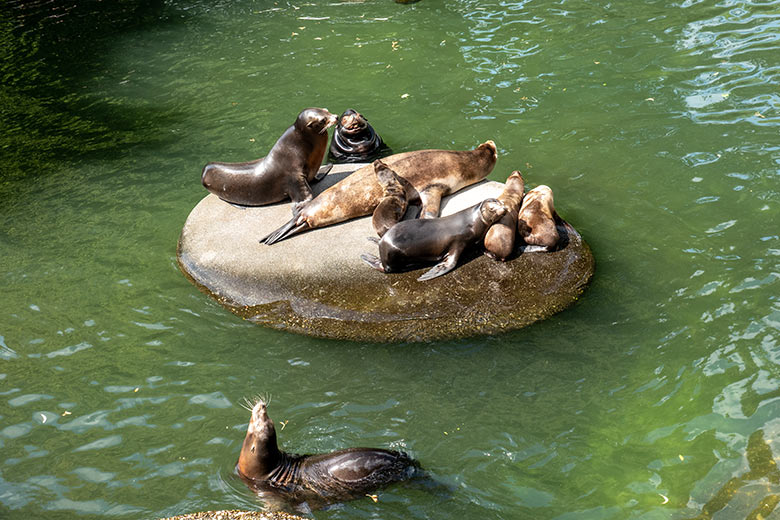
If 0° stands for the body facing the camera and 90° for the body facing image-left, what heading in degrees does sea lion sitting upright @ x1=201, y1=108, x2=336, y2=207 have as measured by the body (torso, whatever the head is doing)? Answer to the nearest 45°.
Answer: approximately 270°

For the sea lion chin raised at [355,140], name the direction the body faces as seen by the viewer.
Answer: toward the camera

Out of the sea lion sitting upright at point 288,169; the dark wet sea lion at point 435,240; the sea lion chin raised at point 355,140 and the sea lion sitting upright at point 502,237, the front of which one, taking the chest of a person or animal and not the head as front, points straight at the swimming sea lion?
the sea lion chin raised

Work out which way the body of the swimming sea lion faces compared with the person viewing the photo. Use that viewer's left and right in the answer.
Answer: facing to the left of the viewer

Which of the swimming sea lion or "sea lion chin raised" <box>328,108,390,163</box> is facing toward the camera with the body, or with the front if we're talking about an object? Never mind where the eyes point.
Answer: the sea lion chin raised

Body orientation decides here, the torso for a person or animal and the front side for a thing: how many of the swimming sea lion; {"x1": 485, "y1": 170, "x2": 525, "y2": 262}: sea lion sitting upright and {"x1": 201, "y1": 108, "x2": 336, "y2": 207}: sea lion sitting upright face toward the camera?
0

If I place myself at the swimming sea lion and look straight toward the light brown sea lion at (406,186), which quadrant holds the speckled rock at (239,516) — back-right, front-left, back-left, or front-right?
back-left

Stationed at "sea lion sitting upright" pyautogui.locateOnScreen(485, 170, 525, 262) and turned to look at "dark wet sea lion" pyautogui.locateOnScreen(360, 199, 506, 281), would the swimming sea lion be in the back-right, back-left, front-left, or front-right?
front-left

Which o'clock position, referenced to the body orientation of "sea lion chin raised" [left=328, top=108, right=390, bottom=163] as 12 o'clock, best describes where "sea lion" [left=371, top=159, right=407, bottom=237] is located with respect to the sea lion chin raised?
The sea lion is roughly at 12 o'clock from the sea lion chin raised.

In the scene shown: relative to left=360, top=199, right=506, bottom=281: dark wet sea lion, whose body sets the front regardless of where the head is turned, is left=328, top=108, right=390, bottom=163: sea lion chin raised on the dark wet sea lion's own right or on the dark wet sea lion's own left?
on the dark wet sea lion's own left

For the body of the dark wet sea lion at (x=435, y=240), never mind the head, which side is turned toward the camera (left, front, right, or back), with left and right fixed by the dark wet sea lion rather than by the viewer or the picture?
right

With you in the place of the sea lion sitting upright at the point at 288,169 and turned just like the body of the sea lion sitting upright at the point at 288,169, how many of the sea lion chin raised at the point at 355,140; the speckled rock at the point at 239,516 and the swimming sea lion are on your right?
2

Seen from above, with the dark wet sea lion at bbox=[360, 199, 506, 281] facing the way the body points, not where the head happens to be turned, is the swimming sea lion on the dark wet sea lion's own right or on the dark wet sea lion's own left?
on the dark wet sea lion's own right

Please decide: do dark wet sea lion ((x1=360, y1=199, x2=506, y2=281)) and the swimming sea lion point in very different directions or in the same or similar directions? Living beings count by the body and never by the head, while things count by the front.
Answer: very different directions

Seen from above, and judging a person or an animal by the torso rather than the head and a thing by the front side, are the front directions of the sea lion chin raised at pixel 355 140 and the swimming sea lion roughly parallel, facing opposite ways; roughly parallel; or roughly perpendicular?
roughly perpendicular
